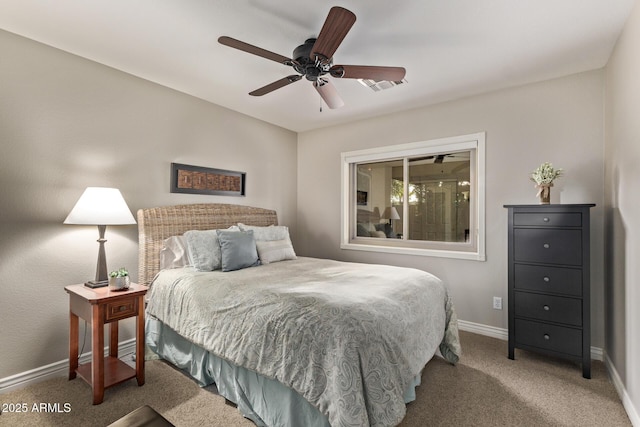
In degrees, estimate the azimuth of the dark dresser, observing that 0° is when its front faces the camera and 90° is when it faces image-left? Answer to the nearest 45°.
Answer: approximately 45°

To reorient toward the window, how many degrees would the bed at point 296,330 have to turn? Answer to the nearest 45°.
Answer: approximately 90° to its left

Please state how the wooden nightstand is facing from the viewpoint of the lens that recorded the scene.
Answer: facing the viewer and to the right of the viewer

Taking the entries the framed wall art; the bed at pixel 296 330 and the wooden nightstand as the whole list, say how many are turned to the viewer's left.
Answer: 0

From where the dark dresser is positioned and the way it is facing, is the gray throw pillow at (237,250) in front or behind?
in front

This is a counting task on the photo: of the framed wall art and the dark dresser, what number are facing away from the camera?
0

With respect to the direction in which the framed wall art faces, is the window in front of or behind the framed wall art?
in front

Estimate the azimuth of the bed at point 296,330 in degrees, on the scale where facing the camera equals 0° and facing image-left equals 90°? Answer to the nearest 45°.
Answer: approximately 315°

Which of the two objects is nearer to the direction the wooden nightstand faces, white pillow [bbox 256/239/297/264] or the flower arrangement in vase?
the flower arrangement in vase

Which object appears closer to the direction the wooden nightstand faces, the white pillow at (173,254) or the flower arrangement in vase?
the flower arrangement in vase

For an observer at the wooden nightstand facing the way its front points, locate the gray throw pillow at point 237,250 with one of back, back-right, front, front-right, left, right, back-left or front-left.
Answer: front-left
